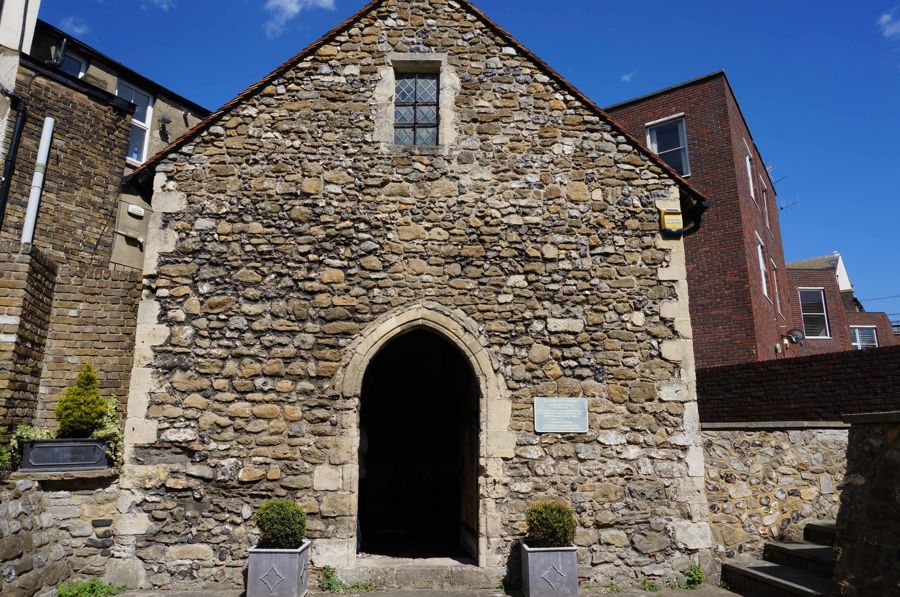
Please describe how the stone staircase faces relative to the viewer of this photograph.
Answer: facing the viewer and to the left of the viewer

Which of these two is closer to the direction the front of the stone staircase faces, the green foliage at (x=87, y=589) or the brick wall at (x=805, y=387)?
the green foliage

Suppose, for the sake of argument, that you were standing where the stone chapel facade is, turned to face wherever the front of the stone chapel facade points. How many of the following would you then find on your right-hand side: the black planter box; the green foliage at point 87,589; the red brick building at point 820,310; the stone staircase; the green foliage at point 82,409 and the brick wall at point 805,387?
3

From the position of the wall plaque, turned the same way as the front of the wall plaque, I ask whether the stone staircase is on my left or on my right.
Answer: on my left

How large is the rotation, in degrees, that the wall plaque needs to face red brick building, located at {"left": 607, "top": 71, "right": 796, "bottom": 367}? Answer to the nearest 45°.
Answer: approximately 135° to its left

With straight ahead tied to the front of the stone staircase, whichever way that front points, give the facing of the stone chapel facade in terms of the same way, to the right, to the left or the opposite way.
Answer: to the left

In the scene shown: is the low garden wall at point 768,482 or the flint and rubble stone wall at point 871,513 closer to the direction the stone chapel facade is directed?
the flint and rubble stone wall

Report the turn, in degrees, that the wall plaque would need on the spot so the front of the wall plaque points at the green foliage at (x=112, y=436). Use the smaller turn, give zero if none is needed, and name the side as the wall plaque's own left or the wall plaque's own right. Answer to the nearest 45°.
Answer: approximately 90° to the wall plaque's own right

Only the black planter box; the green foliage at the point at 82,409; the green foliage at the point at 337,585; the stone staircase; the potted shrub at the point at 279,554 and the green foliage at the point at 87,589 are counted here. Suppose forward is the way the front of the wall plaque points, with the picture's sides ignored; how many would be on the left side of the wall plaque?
1

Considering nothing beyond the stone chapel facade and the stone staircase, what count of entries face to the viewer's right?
0

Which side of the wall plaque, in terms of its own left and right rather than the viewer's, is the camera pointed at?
front

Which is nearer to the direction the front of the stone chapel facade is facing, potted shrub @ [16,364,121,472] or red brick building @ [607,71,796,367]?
the potted shrub

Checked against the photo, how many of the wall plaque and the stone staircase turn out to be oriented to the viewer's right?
0

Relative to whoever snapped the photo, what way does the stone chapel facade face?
facing the viewer

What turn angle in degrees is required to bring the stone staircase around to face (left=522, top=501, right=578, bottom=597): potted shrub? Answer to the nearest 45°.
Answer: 0° — it already faces it

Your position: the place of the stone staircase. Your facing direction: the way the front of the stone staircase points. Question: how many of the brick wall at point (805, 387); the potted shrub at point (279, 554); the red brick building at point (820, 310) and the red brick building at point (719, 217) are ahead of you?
1

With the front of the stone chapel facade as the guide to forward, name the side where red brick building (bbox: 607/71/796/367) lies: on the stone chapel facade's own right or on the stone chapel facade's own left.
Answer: on the stone chapel facade's own left

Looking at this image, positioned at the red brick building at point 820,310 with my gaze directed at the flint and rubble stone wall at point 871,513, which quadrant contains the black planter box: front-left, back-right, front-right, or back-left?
front-right
